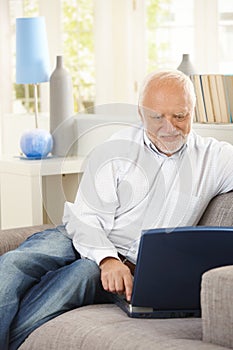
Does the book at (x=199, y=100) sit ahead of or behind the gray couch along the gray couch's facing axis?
behind

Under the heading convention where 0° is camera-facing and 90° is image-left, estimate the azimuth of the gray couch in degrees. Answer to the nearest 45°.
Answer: approximately 45°

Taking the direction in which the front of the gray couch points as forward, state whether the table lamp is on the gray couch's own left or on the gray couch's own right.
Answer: on the gray couch's own right

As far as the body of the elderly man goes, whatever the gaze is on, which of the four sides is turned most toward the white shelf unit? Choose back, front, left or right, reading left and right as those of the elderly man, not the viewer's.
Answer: back

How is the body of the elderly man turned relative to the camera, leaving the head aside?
toward the camera

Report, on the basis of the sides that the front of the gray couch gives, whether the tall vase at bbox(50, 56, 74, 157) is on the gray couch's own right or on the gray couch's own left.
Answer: on the gray couch's own right

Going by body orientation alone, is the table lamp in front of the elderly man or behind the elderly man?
behind

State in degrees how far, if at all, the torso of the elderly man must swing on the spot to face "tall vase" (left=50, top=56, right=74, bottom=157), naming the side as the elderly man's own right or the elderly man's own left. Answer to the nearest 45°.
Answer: approximately 180°

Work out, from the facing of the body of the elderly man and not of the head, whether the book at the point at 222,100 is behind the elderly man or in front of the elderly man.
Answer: behind

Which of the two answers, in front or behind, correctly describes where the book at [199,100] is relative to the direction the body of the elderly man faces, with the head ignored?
behind

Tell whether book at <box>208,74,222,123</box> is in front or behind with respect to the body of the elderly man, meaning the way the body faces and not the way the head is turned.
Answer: behind

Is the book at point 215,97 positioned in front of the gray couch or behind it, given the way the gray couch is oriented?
behind
